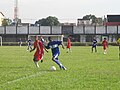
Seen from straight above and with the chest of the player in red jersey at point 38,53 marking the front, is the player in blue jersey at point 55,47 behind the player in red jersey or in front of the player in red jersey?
in front
